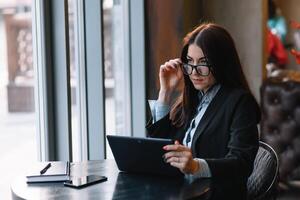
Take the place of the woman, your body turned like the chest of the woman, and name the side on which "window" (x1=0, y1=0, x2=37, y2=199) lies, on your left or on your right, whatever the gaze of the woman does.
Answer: on your right

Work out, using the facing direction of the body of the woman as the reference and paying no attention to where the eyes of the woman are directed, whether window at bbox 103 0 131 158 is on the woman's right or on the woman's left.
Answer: on the woman's right

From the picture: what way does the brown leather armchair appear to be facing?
toward the camera

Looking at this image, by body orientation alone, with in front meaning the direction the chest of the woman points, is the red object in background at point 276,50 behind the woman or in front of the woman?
behind

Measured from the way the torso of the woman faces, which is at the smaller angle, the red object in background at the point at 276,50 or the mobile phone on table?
the mobile phone on table

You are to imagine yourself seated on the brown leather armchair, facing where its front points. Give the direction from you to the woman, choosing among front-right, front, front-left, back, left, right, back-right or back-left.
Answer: front

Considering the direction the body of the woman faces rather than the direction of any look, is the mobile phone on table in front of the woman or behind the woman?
in front

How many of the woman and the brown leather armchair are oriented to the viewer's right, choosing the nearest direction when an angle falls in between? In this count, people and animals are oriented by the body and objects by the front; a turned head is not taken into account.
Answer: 0

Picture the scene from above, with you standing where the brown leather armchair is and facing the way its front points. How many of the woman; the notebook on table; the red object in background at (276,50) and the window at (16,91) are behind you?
1

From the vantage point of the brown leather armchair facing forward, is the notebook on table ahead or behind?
ahead

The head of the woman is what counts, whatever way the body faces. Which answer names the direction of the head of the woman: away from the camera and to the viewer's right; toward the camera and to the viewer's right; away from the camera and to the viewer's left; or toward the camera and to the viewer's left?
toward the camera and to the viewer's left

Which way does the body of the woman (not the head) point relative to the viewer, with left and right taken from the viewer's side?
facing the viewer and to the left of the viewer

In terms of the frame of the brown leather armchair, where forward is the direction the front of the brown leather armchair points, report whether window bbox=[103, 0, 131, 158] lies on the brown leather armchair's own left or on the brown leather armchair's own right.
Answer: on the brown leather armchair's own right
